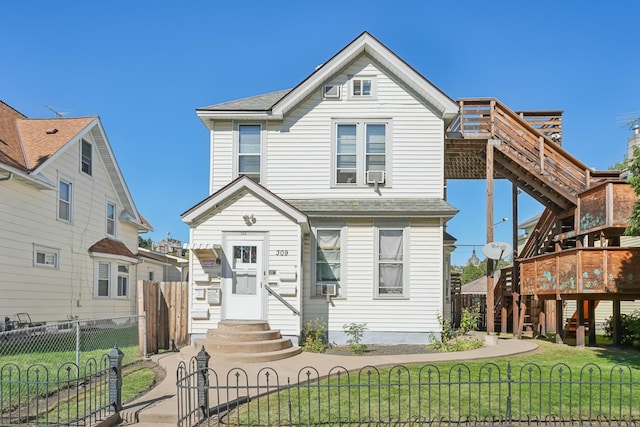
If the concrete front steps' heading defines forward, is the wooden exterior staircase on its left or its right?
on its left

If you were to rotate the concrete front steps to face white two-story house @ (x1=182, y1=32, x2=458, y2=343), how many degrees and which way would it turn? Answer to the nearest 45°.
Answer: approximately 135° to its left

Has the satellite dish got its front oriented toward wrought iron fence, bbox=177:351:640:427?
yes

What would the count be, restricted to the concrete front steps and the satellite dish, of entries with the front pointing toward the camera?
2

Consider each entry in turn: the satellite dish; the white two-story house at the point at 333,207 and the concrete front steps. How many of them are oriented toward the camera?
3

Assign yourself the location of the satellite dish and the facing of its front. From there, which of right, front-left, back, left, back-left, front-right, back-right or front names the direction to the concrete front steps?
front-right

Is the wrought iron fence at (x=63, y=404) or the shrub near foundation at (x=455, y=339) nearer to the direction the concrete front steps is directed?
the wrought iron fence

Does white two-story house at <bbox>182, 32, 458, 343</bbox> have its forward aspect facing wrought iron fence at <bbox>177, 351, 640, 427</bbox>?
yes

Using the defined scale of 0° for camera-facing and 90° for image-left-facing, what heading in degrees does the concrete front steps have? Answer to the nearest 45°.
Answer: approximately 0°

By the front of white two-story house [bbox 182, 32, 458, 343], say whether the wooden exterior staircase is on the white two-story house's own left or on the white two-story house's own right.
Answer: on the white two-story house's own left

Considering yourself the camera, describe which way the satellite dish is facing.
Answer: facing the viewer
